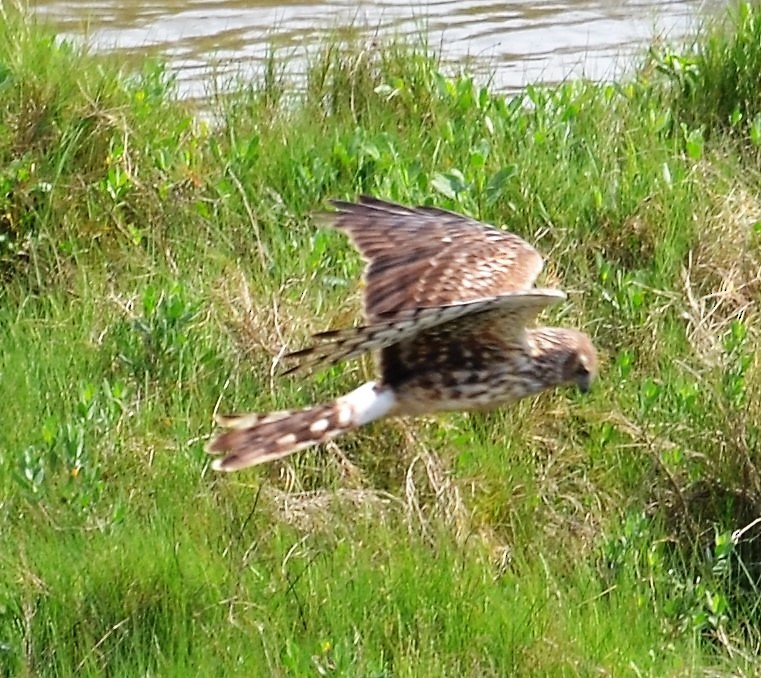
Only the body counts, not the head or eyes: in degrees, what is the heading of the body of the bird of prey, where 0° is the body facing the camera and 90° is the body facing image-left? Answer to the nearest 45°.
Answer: approximately 270°
